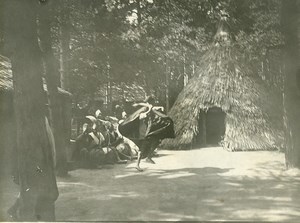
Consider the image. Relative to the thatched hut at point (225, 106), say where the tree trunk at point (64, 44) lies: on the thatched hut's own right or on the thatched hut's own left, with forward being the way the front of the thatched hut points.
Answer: on the thatched hut's own right

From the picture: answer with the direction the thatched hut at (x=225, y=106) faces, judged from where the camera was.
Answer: facing the viewer

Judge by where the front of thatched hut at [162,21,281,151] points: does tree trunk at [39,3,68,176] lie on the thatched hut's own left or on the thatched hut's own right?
on the thatched hut's own right

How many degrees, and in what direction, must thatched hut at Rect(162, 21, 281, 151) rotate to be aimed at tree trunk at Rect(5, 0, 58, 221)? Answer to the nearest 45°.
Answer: approximately 45° to its right

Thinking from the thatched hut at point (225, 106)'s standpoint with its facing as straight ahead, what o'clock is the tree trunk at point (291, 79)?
The tree trunk is roughly at 10 o'clock from the thatched hut.
